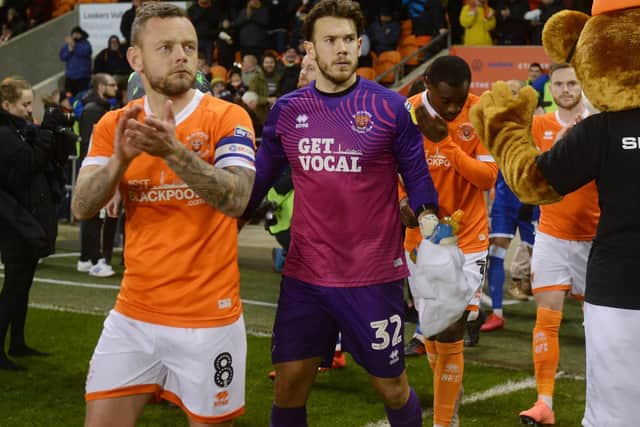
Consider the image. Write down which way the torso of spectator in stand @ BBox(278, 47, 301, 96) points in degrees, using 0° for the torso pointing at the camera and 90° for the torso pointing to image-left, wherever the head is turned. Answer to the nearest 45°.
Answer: approximately 0°

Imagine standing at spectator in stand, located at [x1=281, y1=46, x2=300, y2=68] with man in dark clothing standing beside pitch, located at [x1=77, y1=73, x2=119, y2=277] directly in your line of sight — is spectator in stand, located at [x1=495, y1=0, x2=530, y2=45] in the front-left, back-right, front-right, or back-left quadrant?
back-left

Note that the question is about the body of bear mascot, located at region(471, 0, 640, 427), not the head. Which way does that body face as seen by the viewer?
away from the camera

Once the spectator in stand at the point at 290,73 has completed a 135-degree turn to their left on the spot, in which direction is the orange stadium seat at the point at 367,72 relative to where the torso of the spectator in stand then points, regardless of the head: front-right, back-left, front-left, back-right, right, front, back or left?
front

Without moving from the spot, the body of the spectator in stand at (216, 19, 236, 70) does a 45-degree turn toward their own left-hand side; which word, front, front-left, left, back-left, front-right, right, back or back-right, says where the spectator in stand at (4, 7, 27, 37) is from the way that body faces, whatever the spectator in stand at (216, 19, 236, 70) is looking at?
back

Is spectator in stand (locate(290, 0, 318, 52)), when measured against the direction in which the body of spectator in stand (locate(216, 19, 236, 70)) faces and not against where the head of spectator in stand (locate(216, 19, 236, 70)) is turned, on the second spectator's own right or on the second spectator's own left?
on the second spectator's own left

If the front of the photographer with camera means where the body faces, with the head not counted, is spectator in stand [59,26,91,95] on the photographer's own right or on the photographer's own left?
on the photographer's own left

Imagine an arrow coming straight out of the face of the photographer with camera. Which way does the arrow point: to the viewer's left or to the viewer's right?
to the viewer's right
